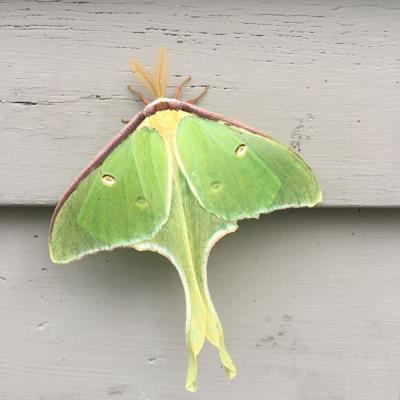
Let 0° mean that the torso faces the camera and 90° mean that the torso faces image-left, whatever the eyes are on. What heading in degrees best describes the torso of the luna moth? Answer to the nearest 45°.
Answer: approximately 180°
